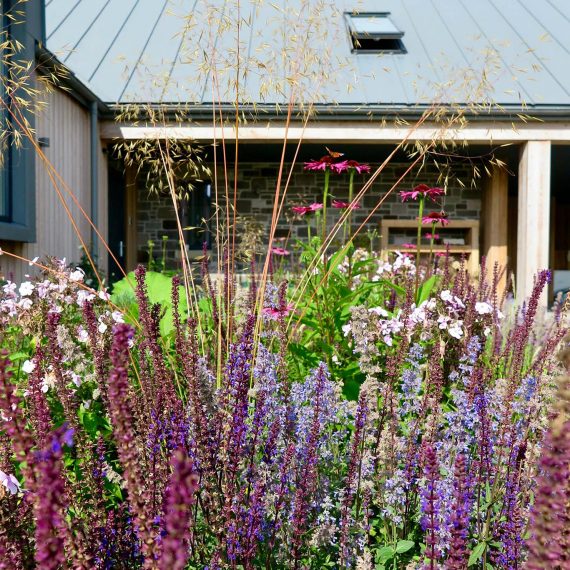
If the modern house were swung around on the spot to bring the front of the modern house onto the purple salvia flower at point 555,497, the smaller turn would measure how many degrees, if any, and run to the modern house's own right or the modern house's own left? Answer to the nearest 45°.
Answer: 0° — it already faces it

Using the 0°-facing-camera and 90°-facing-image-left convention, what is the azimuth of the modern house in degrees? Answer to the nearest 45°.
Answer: approximately 0°
